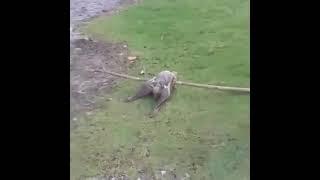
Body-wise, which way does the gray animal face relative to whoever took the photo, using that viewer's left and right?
facing away from the viewer and to the right of the viewer
